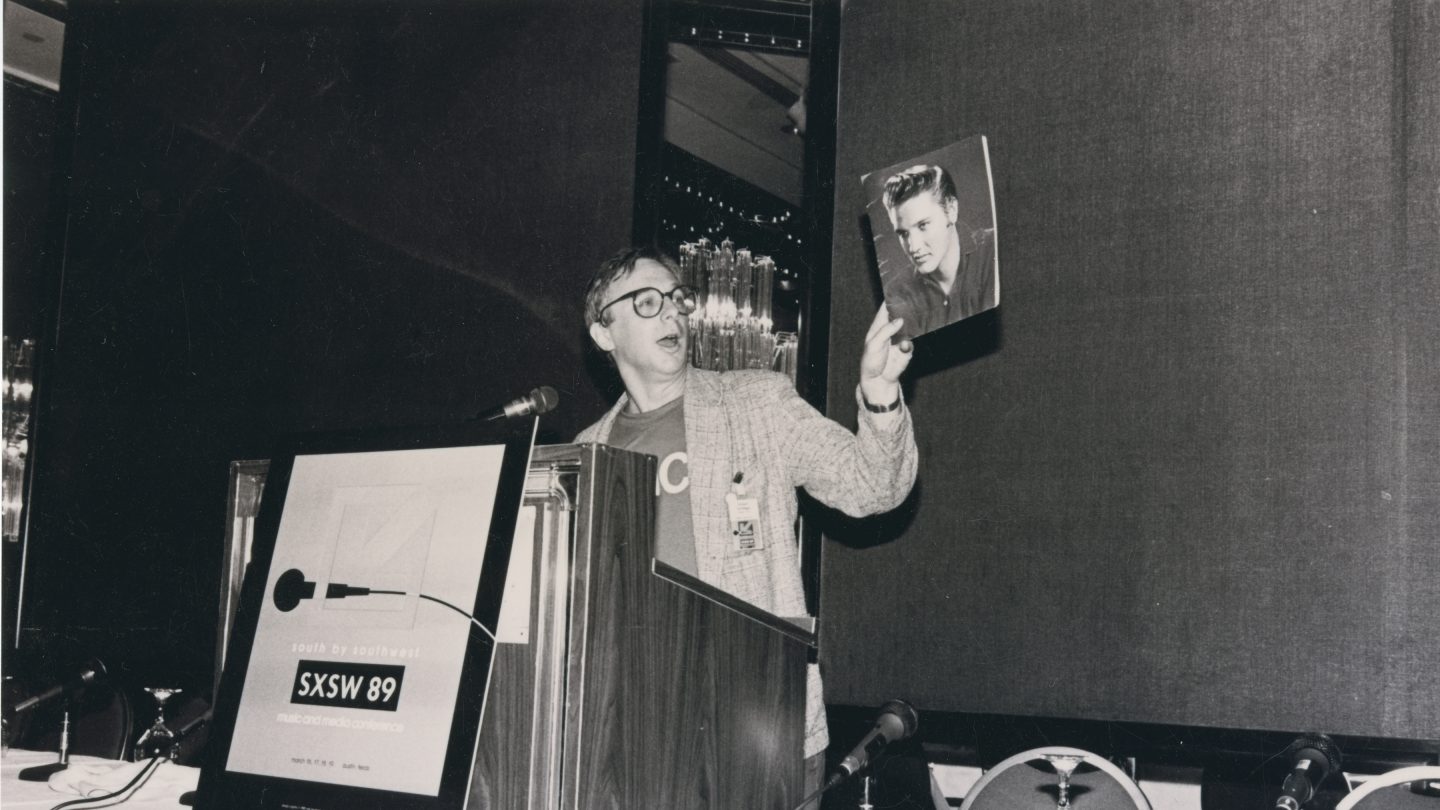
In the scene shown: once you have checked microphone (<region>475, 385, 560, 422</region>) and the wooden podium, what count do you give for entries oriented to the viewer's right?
1

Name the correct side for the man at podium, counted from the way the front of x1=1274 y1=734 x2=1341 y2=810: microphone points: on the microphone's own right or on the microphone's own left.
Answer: on the microphone's own left

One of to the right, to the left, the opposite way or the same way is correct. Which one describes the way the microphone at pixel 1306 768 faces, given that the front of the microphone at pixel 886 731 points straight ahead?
the same way

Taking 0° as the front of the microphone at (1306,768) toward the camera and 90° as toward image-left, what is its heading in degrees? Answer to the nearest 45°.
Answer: approximately 225°

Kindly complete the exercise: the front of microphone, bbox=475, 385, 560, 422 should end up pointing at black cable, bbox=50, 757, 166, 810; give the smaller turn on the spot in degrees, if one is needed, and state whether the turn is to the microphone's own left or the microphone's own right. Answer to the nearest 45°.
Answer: approximately 135° to the microphone's own left

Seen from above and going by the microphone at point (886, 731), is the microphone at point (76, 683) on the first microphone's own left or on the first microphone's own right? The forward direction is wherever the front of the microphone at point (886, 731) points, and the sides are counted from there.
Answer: on the first microphone's own left

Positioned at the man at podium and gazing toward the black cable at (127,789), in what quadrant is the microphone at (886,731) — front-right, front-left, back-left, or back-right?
front-left

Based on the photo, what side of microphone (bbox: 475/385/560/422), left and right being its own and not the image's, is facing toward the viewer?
right

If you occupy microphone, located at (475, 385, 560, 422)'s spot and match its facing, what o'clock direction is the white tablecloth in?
The white tablecloth is roughly at 7 o'clock from the microphone.

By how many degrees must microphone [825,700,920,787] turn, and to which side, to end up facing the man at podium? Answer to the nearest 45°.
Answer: approximately 90° to its left

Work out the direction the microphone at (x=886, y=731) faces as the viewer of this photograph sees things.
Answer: facing away from the viewer and to the right of the viewer
